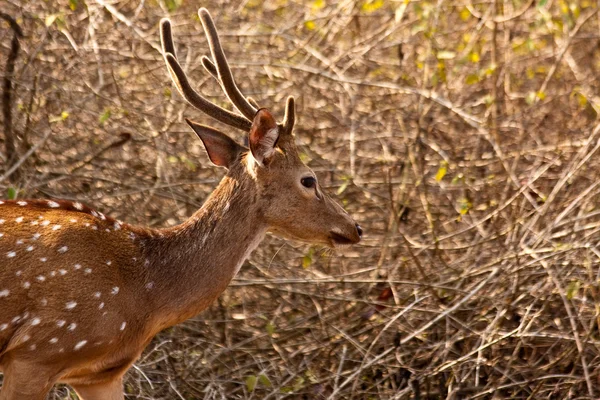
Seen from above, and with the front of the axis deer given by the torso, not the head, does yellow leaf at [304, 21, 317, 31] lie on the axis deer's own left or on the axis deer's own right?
on the axis deer's own left

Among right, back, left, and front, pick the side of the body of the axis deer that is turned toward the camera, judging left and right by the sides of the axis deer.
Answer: right
